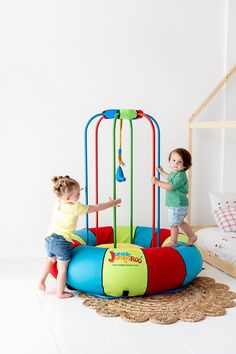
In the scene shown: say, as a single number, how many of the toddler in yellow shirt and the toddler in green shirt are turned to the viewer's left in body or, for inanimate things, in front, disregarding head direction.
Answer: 1

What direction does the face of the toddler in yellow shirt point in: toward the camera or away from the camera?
away from the camera

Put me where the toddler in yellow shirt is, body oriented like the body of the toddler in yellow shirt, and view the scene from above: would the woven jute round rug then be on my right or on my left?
on my right

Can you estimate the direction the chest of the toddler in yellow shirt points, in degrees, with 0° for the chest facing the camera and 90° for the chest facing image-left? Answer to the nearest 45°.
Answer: approximately 225°

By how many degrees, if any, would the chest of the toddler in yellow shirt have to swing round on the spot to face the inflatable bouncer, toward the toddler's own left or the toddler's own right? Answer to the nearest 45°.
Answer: approximately 45° to the toddler's own right

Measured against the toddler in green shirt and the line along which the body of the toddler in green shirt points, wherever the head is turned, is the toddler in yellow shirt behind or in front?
in front

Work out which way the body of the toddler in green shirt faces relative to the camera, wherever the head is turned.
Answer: to the viewer's left
